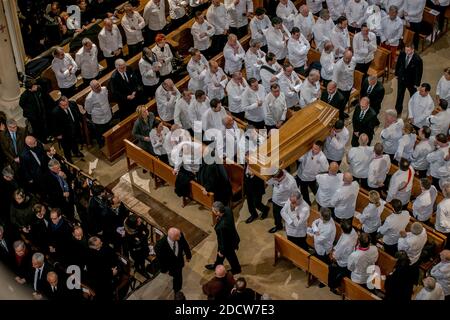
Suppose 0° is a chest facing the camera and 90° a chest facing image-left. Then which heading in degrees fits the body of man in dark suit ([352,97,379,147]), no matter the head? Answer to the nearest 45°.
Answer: approximately 45°

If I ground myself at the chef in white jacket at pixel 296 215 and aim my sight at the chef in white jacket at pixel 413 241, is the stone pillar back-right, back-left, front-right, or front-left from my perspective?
back-left

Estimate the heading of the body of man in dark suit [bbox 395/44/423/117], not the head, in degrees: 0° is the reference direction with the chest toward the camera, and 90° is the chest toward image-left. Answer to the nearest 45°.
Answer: approximately 45°

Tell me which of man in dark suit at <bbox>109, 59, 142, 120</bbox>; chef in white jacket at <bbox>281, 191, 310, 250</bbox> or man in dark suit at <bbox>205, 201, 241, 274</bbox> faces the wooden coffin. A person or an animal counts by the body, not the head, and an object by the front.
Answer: man in dark suit at <bbox>109, 59, 142, 120</bbox>

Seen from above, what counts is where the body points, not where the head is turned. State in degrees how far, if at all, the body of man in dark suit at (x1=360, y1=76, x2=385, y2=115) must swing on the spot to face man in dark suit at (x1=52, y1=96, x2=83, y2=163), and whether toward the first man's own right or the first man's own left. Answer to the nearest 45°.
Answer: approximately 45° to the first man's own right
